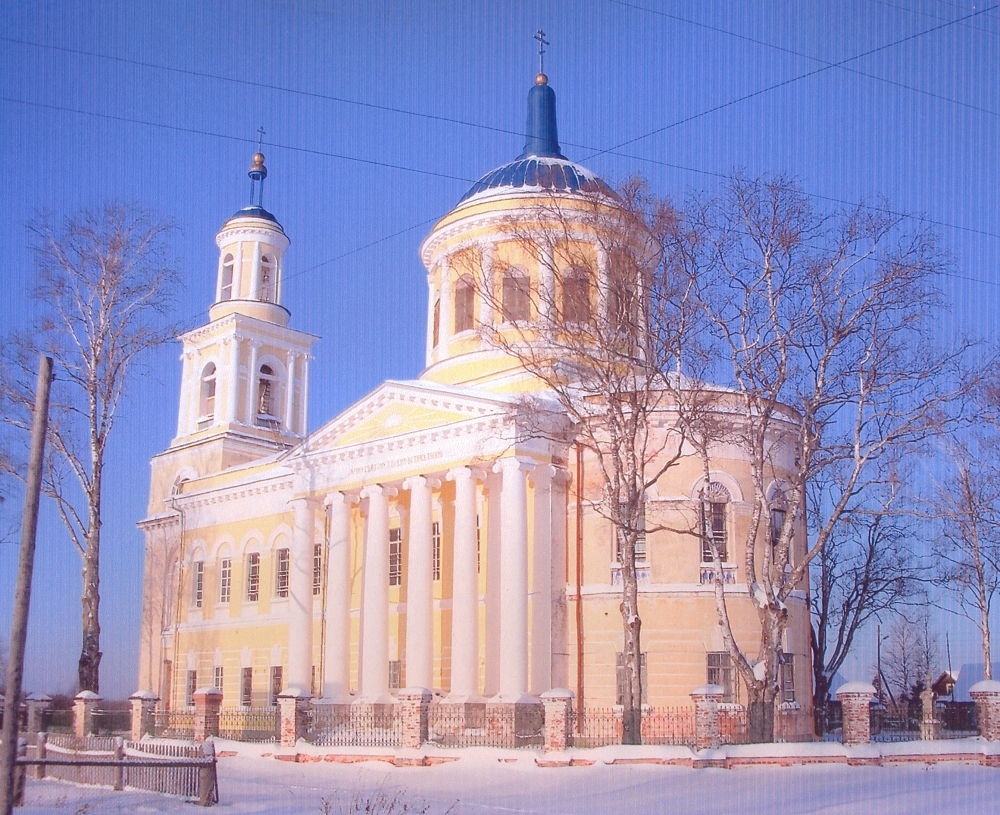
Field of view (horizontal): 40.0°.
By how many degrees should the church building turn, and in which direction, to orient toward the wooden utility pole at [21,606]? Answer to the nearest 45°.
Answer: approximately 45° to its left

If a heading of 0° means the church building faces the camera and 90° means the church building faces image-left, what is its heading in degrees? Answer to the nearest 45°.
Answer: approximately 45°

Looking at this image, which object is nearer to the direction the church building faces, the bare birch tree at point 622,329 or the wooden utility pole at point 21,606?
the wooden utility pole
